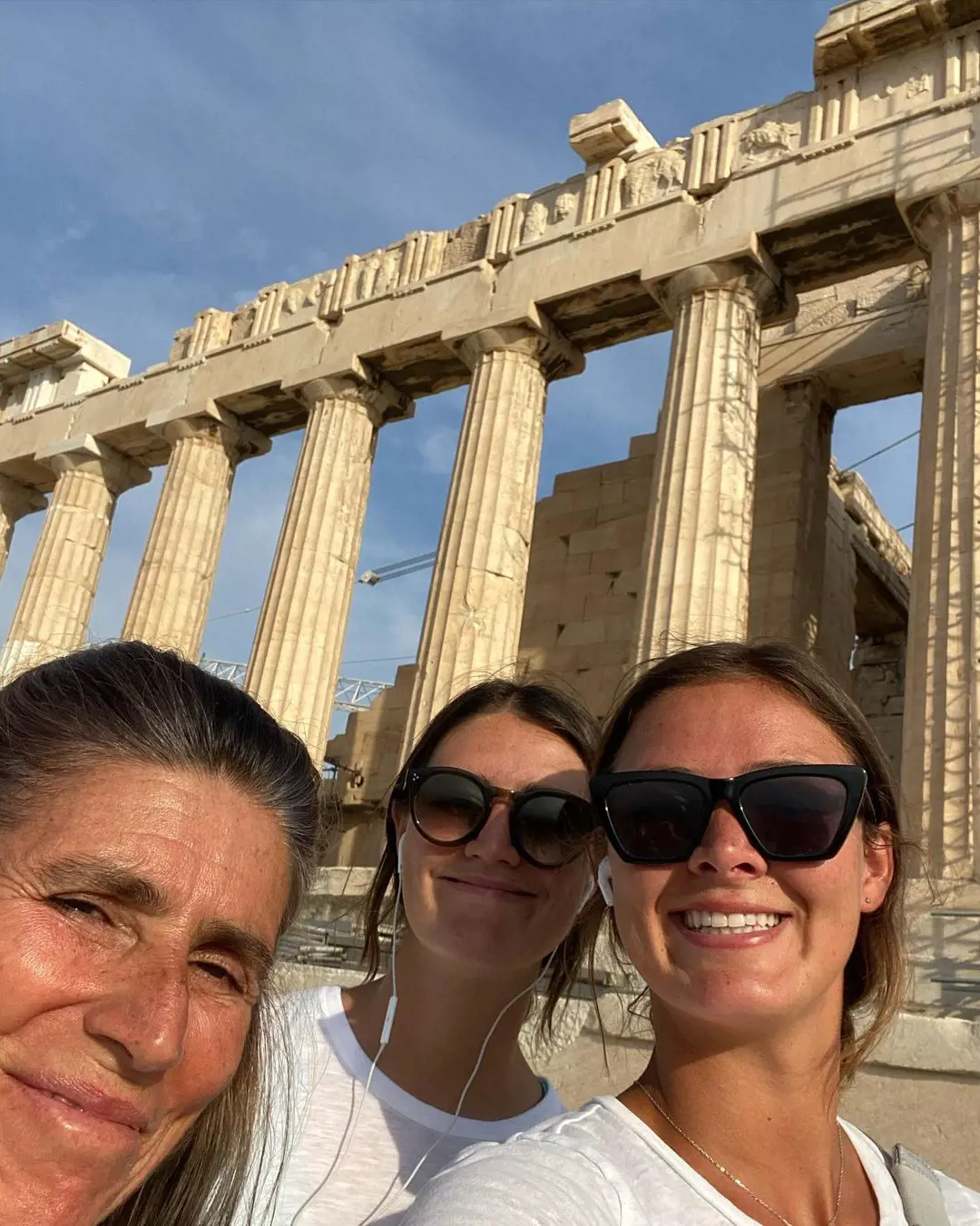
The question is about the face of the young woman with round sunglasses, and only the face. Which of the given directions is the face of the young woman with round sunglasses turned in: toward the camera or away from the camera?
toward the camera

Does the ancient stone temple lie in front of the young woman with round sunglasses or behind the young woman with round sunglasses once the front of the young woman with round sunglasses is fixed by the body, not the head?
behind

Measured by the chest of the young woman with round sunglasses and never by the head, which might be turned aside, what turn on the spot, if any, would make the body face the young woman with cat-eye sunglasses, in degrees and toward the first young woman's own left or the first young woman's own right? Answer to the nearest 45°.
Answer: approximately 45° to the first young woman's own left

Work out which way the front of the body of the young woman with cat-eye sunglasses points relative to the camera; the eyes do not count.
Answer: toward the camera

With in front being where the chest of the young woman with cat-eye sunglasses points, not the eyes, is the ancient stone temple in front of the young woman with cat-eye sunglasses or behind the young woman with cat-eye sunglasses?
behind

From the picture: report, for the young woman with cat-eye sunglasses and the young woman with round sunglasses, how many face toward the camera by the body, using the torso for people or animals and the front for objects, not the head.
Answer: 2

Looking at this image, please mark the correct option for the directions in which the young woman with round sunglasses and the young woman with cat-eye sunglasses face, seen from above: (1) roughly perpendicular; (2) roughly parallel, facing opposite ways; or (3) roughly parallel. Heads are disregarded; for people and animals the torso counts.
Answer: roughly parallel

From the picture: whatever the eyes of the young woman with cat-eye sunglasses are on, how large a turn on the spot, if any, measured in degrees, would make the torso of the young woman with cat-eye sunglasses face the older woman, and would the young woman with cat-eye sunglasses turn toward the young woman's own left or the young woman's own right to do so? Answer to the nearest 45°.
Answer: approximately 45° to the young woman's own right

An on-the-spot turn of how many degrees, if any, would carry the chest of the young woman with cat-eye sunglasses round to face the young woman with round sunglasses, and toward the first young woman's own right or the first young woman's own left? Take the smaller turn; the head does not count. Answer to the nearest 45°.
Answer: approximately 135° to the first young woman's own right

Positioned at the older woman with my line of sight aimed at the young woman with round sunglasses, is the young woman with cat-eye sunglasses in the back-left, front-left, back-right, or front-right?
front-right

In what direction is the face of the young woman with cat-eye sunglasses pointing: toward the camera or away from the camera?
toward the camera

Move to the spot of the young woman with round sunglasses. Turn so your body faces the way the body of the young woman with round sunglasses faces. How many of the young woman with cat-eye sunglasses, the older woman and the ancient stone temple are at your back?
1
